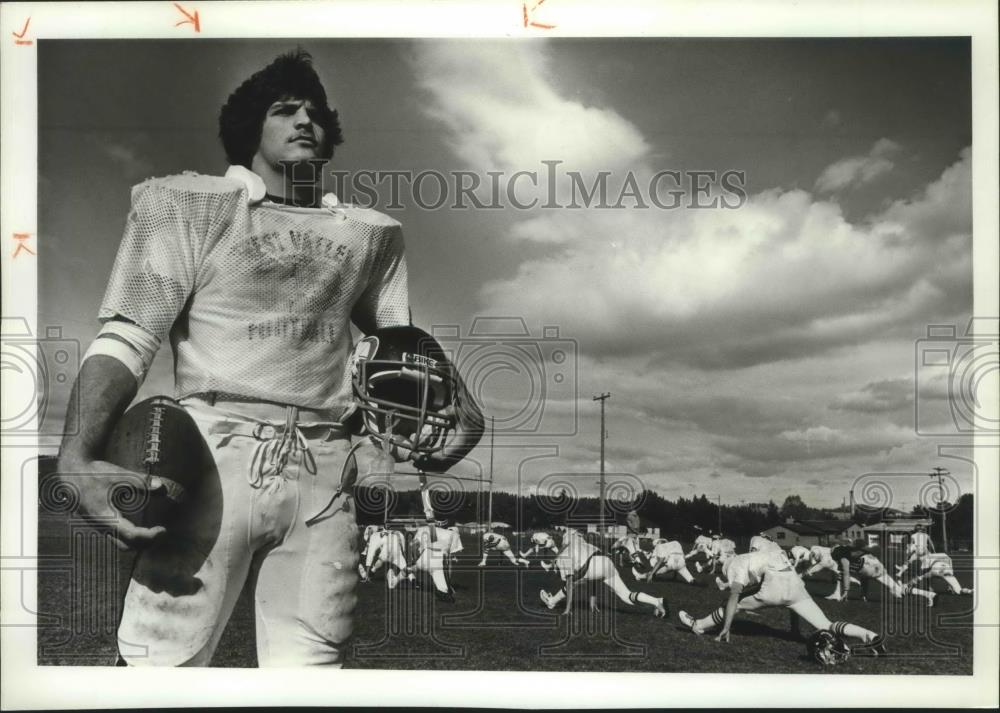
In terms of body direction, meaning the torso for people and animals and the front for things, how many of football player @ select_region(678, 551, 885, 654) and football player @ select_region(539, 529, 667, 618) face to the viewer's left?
2

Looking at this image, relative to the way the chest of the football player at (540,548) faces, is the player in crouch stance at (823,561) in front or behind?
behind

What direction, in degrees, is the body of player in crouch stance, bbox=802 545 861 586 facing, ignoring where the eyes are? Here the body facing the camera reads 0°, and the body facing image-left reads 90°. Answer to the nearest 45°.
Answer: approximately 90°

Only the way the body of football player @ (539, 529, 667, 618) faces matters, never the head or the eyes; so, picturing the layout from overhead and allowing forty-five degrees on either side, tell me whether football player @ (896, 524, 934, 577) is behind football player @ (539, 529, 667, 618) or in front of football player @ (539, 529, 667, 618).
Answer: behind

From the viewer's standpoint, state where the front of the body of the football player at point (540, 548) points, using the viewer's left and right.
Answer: facing to the left of the viewer

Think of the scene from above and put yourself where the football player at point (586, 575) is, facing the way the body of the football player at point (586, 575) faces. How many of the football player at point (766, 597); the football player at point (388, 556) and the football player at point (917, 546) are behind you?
2

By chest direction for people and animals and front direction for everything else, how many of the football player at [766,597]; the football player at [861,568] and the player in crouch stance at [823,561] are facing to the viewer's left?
3

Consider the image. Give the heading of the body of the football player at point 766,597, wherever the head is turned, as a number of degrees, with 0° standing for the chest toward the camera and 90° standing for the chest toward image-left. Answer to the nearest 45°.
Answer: approximately 90°

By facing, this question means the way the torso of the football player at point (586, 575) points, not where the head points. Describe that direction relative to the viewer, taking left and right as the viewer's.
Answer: facing to the left of the viewer

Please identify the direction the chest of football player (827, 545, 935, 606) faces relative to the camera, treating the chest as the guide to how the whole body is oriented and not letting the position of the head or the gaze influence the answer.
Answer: to the viewer's left

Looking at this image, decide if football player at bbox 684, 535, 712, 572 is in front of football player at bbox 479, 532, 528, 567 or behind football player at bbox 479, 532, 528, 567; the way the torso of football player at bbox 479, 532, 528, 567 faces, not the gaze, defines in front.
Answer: behind

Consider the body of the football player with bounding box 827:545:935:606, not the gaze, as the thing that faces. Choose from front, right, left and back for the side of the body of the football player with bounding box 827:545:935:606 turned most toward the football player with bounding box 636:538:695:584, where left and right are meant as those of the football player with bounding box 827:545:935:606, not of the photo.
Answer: front
